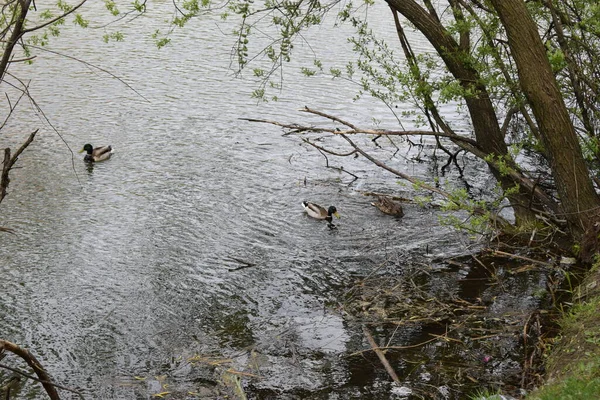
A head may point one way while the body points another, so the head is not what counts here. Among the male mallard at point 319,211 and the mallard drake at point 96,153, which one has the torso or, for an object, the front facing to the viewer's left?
the mallard drake

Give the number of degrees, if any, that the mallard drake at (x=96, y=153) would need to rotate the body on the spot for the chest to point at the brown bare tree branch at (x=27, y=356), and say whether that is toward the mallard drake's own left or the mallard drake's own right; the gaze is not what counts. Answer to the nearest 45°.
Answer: approximately 90° to the mallard drake's own left

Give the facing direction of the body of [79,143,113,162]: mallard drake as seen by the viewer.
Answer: to the viewer's left

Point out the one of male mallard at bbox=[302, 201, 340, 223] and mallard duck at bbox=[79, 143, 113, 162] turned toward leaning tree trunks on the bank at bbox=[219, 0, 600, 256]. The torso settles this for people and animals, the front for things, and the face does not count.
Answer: the male mallard

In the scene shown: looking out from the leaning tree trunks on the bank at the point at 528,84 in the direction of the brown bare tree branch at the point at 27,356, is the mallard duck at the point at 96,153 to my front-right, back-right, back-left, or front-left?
front-right

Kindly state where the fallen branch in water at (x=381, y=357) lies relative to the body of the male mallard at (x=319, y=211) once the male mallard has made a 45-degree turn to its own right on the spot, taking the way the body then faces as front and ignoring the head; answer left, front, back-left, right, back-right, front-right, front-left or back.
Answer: front

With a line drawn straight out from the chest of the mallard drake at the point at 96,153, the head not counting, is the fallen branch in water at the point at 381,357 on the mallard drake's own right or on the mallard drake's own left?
on the mallard drake's own left

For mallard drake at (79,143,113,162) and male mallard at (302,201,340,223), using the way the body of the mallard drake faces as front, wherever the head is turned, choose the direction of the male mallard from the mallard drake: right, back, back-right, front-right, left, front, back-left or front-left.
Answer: back-left

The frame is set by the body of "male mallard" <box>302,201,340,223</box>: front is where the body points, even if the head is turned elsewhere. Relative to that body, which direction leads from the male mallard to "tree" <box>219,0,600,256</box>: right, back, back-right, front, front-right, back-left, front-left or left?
front

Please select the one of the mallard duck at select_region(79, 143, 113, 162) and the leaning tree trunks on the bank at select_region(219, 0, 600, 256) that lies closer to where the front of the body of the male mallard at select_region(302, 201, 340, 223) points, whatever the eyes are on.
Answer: the tree
